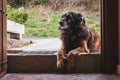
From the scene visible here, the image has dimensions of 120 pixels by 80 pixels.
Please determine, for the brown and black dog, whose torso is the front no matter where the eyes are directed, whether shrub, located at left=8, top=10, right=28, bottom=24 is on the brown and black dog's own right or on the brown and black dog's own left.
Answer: on the brown and black dog's own right
